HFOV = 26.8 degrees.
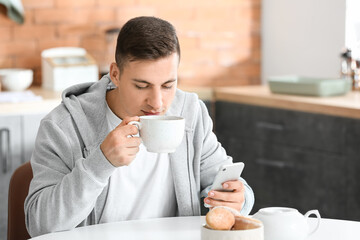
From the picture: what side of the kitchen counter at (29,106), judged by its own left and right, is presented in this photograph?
front

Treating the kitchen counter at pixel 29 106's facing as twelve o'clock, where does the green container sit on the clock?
The green container is roughly at 9 o'clock from the kitchen counter.

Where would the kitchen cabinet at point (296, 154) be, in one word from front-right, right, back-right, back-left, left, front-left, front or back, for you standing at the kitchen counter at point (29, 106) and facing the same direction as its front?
left

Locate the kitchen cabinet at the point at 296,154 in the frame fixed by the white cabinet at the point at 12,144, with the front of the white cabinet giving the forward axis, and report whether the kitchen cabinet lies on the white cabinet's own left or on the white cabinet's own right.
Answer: on the white cabinet's own left

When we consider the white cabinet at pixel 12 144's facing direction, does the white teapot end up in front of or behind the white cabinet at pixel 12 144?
in front

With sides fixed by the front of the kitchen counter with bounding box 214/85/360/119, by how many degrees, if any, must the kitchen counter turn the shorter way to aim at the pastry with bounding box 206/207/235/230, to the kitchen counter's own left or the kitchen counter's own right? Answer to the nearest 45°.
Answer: approximately 45° to the kitchen counter's own left

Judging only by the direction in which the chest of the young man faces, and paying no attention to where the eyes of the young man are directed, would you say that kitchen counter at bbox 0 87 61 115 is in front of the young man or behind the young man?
behind

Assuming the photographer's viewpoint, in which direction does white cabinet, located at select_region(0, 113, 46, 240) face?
facing the viewer

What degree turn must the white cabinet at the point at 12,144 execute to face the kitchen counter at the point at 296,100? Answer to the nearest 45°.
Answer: approximately 90° to its left

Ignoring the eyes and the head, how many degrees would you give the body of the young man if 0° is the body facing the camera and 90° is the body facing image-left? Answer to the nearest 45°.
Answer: approximately 315°

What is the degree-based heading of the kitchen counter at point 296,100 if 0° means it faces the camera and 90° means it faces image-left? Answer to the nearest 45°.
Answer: approximately 45°
